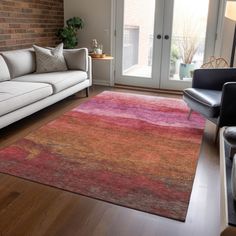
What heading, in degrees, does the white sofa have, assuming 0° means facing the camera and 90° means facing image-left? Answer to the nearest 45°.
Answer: approximately 315°

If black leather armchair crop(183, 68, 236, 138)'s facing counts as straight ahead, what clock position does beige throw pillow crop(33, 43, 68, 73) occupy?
The beige throw pillow is roughly at 2 o'clock from the black leather armchair.

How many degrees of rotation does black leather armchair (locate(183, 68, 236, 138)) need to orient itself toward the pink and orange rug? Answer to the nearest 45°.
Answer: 0° — it already faces it

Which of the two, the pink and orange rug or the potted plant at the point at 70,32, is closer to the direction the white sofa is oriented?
the pink and orange rug

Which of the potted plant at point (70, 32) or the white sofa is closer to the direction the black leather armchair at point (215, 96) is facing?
the white sofa

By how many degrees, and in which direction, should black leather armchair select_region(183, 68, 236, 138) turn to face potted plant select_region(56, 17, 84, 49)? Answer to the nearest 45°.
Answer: approximately 90° to its right

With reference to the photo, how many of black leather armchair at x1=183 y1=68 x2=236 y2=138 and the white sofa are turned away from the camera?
0

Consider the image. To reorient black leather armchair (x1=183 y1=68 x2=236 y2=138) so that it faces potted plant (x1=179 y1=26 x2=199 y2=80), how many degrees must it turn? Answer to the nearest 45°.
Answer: approximately 135° to its right

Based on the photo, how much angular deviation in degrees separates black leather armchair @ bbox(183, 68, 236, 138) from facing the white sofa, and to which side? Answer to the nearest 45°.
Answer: approximately 45° to its right

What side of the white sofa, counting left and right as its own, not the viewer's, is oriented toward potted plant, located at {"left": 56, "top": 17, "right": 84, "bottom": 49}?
left

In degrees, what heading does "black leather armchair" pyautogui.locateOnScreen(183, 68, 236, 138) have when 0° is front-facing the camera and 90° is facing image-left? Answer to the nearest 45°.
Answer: approximately 45°
